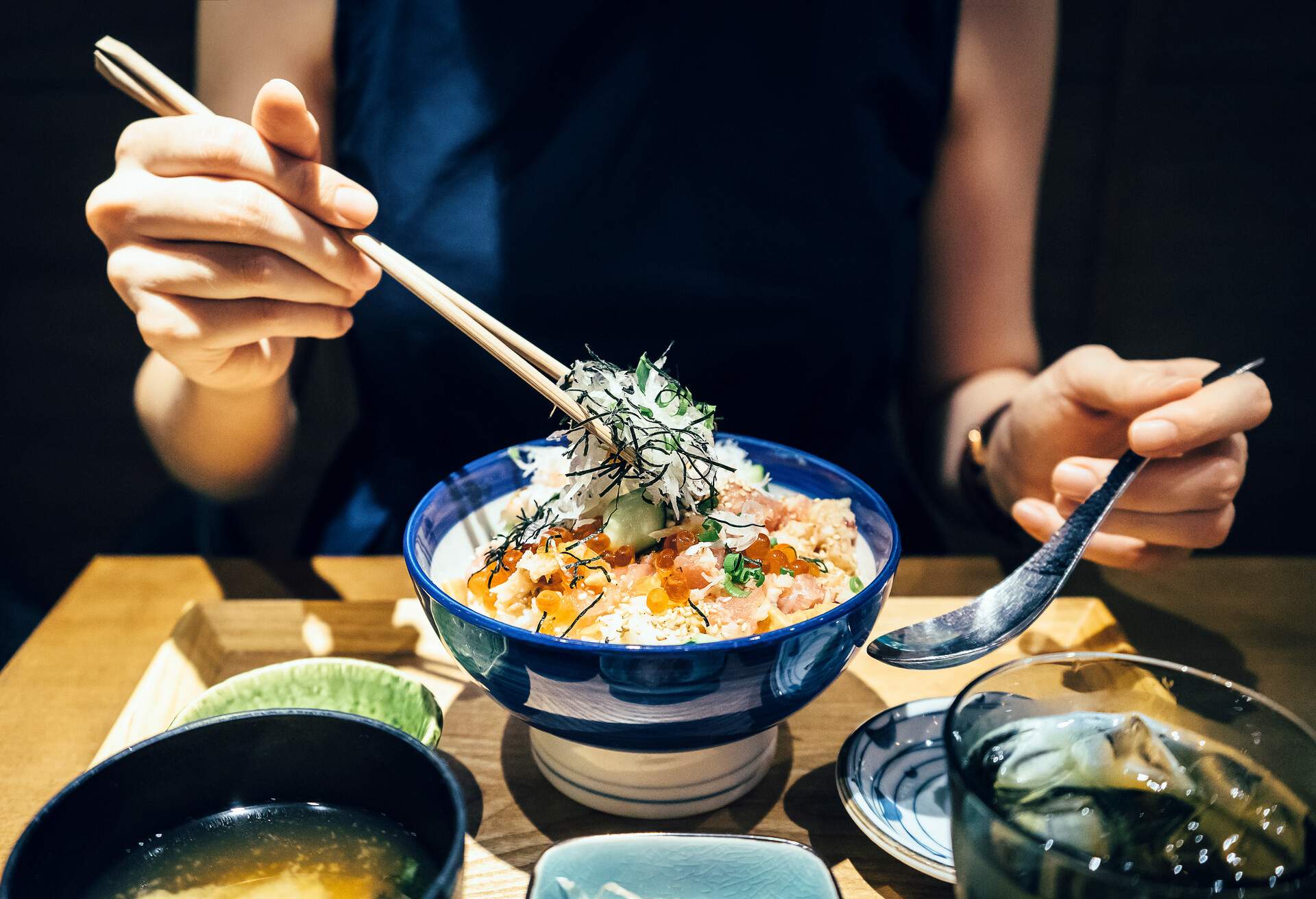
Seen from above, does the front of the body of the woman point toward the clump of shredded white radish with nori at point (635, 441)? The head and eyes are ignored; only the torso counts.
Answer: yes

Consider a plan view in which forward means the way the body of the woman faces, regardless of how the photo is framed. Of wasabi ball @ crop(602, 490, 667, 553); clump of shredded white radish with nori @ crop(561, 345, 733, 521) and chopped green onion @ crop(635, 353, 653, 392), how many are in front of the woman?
3

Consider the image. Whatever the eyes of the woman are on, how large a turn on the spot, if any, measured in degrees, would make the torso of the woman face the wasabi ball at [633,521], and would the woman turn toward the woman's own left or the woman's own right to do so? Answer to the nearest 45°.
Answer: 0° — they already face it

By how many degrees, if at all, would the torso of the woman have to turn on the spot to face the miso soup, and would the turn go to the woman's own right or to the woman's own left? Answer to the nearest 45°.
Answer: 0° — they already face it

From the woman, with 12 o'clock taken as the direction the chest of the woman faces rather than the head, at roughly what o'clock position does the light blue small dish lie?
The light blue small dish is roughly at 12 o'clock from the woman.

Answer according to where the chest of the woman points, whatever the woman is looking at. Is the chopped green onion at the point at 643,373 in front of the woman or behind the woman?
in front

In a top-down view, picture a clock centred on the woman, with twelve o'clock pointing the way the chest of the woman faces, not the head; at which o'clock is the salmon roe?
The salmon roe is roughly at 12 o'clock from the woman.

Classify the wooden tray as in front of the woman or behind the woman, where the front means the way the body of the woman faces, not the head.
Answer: in front

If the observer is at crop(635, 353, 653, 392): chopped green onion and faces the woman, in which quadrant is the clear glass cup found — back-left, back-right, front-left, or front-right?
back-right

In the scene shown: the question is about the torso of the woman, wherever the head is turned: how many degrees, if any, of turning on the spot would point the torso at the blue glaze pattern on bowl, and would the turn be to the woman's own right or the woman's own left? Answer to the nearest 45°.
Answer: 0° — they already face it

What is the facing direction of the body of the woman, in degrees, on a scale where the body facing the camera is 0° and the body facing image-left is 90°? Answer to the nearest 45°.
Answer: approximately 0°
